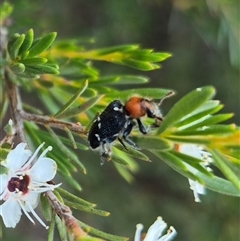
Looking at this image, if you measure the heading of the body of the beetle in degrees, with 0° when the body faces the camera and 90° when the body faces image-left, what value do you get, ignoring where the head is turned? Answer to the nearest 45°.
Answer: approximately 270°
